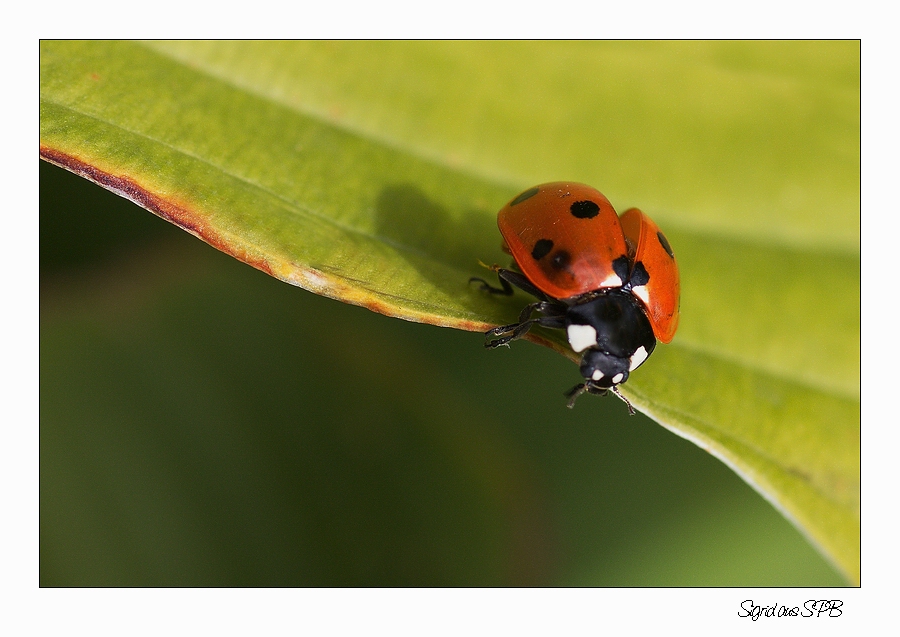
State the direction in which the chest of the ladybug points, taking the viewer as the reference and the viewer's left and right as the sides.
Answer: facing the viewer
